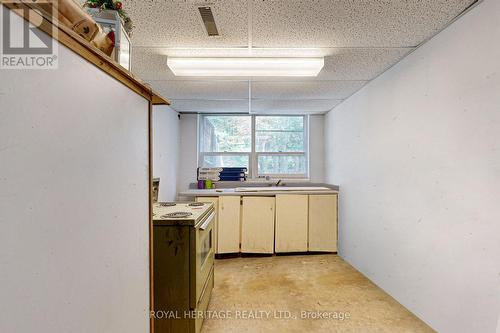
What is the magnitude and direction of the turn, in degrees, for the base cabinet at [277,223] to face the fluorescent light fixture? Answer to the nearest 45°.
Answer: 0° — it already faces it

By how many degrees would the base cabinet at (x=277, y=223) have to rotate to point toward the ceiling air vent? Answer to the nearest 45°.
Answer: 0° — it already faces it

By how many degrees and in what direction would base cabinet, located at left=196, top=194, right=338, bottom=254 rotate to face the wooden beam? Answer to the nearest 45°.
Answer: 0° — it already faces it

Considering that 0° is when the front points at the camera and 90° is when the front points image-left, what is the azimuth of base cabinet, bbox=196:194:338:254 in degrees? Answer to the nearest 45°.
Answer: approximately 0°
